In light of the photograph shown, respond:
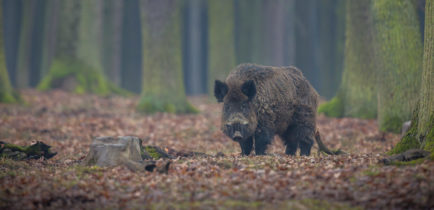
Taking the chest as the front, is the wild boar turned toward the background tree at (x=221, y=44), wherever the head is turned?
no

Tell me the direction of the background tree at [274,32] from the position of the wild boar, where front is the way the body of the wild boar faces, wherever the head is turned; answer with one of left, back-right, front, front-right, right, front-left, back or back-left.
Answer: back-right

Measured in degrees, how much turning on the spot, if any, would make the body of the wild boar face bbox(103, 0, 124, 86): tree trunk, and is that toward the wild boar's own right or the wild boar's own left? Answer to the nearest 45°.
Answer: approximately 90° to the wild boar's own right

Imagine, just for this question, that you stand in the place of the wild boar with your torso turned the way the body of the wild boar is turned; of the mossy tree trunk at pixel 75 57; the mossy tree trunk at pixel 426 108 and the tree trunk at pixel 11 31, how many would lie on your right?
2

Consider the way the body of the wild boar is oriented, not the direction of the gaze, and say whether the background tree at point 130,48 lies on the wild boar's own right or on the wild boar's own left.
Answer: on the wild boar's own right

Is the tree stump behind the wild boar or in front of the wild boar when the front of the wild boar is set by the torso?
in front

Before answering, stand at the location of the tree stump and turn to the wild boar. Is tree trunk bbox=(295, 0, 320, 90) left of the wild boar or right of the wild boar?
left

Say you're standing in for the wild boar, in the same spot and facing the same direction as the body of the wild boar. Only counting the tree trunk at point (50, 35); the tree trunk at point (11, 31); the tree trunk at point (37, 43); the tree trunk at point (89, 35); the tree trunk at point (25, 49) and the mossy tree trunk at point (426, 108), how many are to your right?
5

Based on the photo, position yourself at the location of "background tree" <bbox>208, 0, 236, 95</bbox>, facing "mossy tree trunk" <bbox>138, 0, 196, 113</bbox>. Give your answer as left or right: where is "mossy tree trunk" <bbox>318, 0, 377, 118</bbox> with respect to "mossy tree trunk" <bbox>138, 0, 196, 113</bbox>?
left

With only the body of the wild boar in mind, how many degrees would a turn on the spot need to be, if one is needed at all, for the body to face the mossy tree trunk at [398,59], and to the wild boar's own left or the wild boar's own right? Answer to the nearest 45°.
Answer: approximately 180°

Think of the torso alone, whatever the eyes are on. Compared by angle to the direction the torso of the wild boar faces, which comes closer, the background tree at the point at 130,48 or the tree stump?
the tree stump

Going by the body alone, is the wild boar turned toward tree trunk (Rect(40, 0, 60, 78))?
no

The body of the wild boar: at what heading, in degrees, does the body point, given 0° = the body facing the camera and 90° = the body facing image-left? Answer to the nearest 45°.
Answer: approximately 45°

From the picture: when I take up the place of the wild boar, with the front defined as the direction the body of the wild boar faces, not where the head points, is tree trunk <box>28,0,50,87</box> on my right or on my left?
on my right

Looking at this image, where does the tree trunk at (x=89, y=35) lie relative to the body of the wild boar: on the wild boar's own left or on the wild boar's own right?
on the wild boar's own right

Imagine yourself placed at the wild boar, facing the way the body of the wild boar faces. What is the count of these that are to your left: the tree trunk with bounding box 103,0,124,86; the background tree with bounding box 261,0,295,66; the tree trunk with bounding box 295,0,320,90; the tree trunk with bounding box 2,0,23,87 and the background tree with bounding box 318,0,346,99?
0

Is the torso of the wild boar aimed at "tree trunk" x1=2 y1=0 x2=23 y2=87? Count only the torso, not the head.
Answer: no
